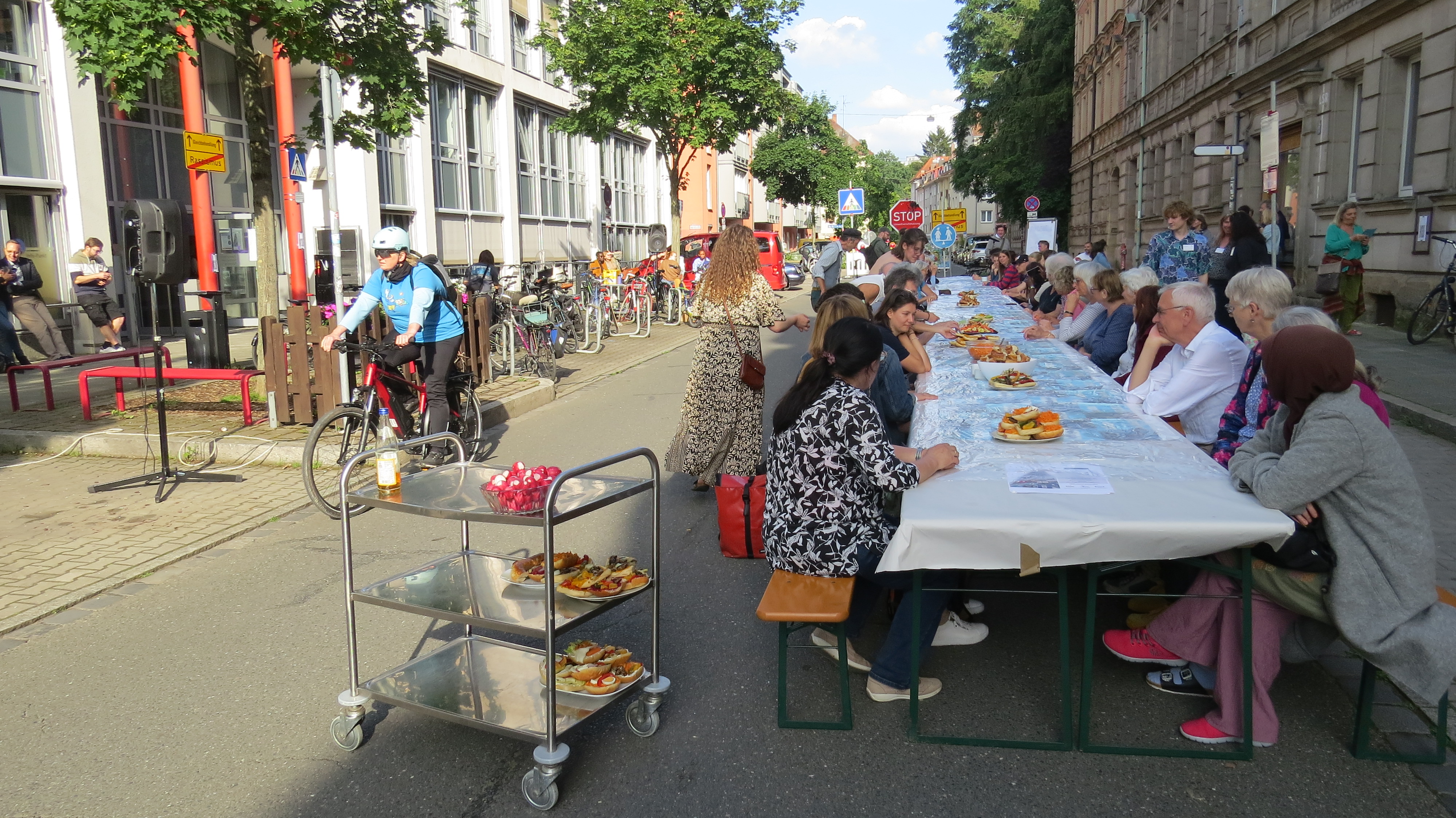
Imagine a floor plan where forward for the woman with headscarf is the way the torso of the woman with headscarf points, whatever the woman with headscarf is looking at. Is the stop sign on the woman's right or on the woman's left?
on the woman's right

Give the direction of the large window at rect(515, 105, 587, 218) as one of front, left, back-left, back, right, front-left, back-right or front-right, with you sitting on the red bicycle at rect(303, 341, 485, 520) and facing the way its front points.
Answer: back-right

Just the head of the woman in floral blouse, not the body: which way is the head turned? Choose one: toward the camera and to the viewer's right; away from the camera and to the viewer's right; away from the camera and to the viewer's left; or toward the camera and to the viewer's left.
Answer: away from the camera and to the viewer's right

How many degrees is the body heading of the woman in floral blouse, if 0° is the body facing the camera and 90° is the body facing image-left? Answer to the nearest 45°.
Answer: approximately 225°

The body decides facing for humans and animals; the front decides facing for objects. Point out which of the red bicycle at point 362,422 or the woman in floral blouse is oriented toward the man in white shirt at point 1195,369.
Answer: the woman in floral blouse

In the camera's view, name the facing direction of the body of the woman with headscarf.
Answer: to the viewer's left

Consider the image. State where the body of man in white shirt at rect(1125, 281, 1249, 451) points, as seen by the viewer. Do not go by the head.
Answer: to the viewer's left

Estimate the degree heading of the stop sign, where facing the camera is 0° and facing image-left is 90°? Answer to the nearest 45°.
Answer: approximately 0°

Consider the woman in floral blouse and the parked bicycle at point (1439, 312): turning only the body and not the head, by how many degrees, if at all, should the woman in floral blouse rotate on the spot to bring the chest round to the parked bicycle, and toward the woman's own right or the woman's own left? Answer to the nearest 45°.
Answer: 0° — they already face it

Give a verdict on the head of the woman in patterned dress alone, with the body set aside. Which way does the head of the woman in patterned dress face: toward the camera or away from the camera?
away from the camera
